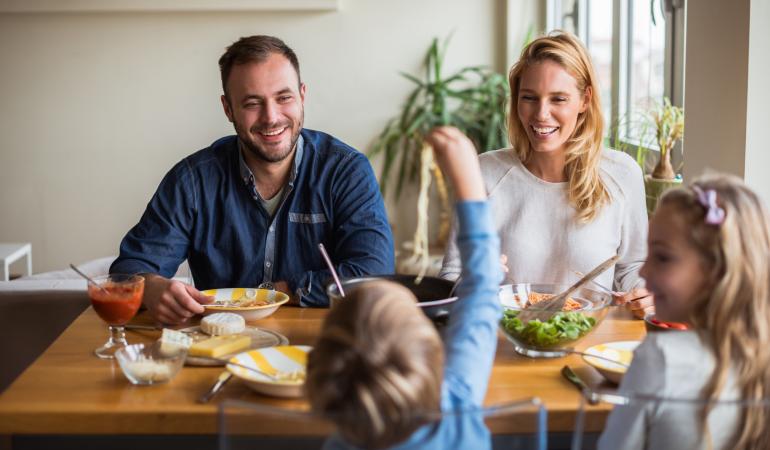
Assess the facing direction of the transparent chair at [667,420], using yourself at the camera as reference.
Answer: facing away from the viewer

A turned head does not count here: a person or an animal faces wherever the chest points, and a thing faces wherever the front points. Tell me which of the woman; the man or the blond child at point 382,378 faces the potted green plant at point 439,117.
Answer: the blond child

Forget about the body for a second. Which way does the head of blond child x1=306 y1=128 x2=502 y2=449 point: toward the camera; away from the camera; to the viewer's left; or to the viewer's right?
away from the camera

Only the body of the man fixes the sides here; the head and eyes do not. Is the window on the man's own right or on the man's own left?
on the man's own left

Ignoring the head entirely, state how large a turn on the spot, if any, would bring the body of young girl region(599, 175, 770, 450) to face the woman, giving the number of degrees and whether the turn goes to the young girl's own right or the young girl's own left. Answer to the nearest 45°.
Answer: approximately 45° to the young girl's own right

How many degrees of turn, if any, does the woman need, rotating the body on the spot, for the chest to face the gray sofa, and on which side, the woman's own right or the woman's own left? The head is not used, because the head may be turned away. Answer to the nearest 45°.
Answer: approximately 90° to the woman's own right

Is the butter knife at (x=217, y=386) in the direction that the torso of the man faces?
yes

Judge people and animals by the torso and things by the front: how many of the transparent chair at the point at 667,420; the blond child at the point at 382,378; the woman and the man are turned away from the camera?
2

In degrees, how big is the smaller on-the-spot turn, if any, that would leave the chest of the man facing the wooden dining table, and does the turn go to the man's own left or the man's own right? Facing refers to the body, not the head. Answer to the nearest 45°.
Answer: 0° — they already face it

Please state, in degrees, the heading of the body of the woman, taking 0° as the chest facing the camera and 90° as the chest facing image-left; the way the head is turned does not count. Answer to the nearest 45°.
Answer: approximately 0°
